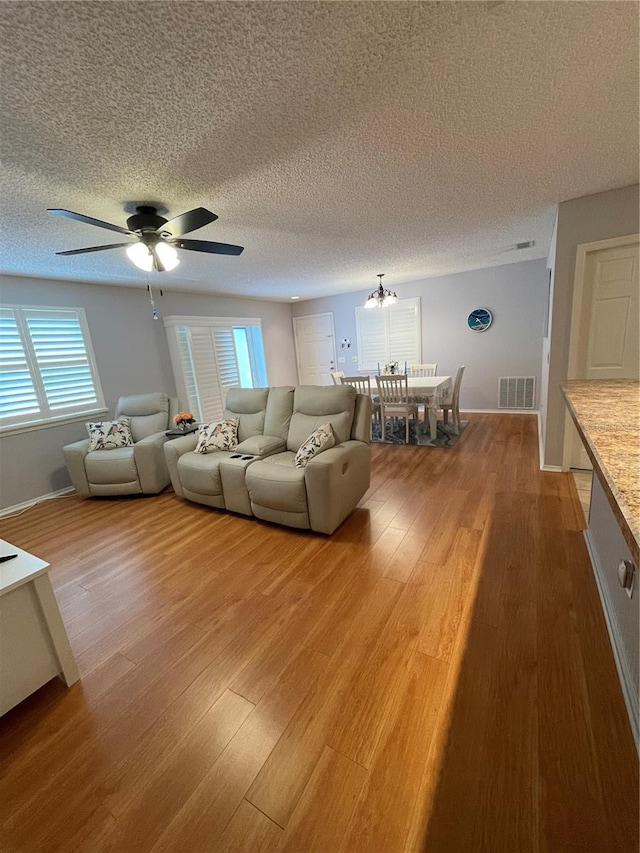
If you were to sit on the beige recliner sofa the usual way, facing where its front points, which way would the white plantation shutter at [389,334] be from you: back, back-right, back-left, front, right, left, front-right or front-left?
back

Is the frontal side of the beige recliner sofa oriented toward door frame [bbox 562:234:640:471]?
no

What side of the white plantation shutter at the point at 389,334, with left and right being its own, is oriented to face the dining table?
front

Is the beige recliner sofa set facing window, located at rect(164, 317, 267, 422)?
no

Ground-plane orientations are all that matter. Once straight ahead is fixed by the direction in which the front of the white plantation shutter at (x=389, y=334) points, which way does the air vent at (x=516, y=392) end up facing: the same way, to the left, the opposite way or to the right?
the same way

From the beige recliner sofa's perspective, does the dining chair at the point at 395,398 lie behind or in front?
behind

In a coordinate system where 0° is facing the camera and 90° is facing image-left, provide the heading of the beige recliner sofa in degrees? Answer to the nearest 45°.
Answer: approximately 45°

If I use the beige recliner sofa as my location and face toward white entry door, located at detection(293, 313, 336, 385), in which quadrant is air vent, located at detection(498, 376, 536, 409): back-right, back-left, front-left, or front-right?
front-right

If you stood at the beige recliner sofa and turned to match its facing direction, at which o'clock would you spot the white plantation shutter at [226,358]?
The white plantation shutter is roughly at 4 o'clock from the beige recliner sofa.

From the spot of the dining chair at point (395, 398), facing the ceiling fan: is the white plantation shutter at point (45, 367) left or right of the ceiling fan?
right

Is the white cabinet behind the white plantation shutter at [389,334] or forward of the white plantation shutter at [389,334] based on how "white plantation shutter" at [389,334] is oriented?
forward

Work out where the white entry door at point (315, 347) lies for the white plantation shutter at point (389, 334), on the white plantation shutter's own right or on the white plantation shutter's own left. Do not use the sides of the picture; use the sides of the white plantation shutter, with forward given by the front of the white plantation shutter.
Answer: on the white plantation shutter's own right

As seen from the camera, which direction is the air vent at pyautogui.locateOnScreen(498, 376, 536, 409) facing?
toward the camera

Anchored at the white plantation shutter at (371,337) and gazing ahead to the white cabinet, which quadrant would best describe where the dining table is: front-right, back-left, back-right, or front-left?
front-left

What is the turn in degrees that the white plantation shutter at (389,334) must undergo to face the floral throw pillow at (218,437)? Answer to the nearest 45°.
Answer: approximately 45° to its right

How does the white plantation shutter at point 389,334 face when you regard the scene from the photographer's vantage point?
facing the viewer

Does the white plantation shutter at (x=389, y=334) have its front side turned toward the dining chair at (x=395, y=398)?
yes

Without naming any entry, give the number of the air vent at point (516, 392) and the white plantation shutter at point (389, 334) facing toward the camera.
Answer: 2

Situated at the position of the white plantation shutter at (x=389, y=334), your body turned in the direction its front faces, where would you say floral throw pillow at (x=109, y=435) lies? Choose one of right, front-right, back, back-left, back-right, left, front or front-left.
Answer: front-right

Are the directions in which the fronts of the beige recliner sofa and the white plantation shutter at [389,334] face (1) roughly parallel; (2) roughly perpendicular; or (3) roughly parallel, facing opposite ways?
roughly parallel

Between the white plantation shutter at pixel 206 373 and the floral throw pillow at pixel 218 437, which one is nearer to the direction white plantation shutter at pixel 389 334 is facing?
the floral throw pillow

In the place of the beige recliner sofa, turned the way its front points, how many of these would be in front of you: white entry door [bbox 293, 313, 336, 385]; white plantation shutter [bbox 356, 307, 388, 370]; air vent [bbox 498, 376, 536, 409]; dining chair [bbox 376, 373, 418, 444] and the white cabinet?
1

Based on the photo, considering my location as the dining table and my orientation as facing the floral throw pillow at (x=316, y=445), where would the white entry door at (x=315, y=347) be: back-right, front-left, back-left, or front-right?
back-right
